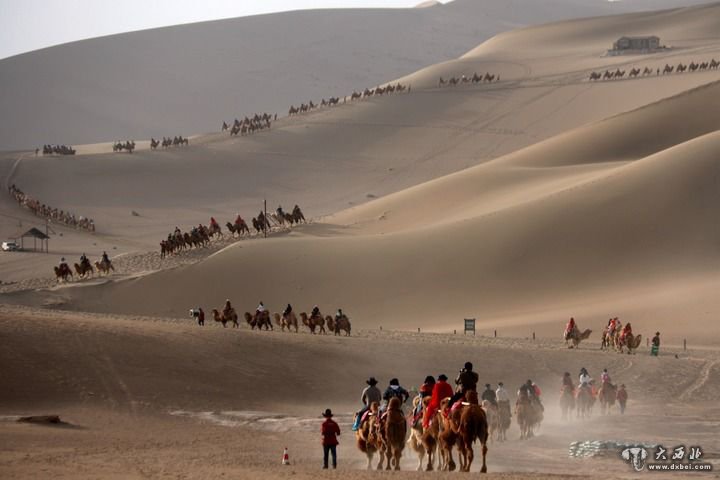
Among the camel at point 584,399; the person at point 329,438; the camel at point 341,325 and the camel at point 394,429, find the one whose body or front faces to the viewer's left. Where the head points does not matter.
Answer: the camel at point 341,325

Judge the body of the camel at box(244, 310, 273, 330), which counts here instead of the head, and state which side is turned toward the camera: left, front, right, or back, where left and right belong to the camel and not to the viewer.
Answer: left

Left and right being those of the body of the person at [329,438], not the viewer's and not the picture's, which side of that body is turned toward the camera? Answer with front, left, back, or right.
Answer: back

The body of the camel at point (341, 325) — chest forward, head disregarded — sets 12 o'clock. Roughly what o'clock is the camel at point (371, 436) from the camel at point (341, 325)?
the camel at point (371, 436) is roughly at 9 o'clock from the camel at point (341, 325).

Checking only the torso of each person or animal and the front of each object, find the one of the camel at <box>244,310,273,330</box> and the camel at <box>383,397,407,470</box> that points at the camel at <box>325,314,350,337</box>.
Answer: the camel at <box>383,397,407,470</box>
